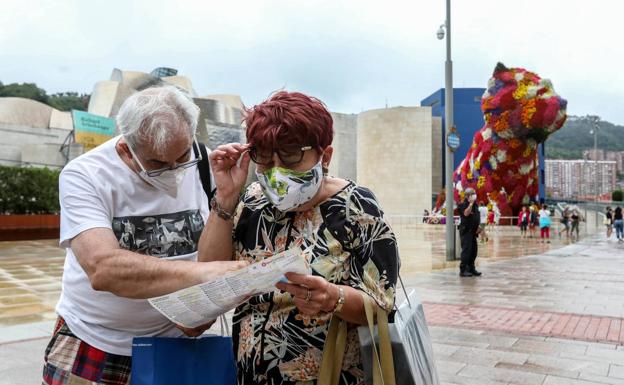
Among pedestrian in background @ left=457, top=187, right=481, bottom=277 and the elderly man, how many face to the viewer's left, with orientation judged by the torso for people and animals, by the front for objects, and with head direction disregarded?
0

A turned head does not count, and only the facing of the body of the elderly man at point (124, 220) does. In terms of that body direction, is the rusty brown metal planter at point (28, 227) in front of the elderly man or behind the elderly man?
behind

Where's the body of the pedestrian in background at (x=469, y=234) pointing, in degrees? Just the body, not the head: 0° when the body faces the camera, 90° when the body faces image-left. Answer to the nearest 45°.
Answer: approximately 315°

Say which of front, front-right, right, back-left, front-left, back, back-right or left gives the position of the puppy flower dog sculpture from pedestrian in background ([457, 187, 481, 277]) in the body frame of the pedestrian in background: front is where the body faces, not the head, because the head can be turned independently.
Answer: back-left

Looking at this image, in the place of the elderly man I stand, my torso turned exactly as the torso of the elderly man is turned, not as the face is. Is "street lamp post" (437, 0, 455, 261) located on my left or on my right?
on my left

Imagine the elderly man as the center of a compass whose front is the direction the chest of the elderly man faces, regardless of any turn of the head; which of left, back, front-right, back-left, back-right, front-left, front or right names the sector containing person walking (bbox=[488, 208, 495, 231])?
left

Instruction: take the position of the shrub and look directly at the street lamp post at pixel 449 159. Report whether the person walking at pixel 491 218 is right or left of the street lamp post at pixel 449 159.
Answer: left

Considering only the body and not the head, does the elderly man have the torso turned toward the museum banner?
no

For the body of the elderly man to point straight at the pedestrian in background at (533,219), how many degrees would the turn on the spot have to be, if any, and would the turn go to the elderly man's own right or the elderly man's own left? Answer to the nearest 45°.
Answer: approximately 90° to the elderly man's own left

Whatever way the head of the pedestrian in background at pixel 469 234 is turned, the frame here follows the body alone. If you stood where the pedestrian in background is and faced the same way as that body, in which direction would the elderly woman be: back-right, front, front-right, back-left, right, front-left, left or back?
front-right

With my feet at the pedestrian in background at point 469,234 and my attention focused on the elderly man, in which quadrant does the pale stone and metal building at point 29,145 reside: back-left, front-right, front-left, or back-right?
back-right

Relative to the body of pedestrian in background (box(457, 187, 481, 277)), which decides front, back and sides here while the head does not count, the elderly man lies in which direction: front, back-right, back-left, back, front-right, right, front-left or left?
front-right

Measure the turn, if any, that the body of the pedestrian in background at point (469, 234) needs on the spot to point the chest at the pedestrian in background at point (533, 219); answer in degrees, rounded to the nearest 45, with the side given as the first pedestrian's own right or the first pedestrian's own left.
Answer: approximately 135° to the first pedestrian's own left

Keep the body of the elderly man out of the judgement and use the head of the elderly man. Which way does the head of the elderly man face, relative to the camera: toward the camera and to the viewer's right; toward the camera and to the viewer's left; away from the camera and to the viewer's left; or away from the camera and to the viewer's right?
toward the camera and to the viewer's right
